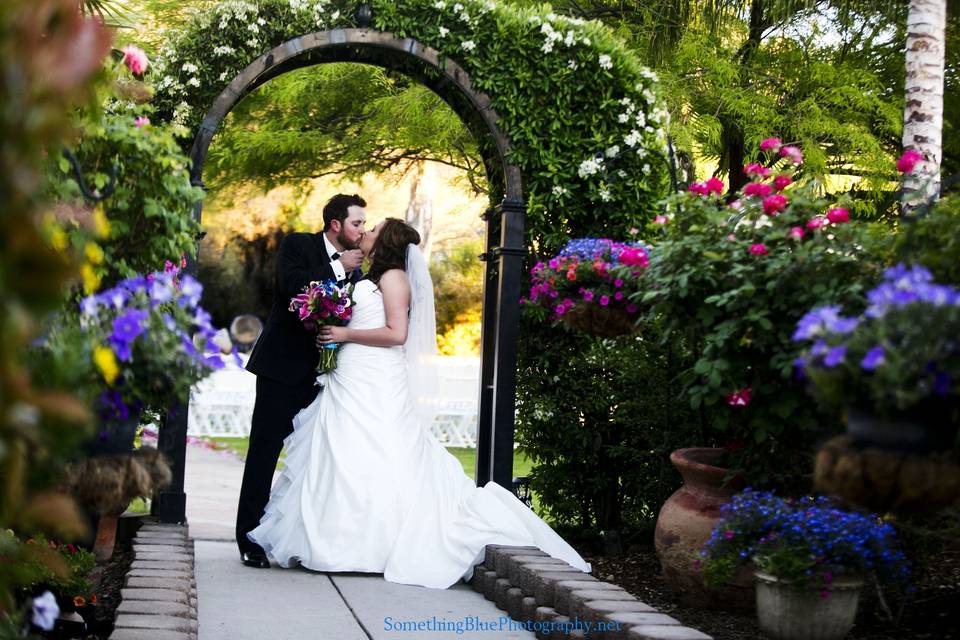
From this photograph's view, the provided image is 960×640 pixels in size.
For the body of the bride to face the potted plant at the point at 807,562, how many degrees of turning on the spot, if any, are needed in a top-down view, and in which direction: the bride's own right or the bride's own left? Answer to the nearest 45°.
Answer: approximately 135° to the bride's own left

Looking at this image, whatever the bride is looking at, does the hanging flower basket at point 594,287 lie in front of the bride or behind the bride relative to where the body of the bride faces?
behind

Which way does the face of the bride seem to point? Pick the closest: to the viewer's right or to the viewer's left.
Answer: to the viewer's left

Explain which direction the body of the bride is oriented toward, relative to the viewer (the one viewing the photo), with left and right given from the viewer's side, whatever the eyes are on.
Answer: facing to the left of the viewer

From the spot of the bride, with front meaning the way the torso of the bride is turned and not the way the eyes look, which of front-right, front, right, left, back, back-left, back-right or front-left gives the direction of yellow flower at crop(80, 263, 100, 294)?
left

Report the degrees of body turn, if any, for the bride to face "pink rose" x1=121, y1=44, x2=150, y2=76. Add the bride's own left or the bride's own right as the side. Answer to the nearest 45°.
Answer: approximately 45° to the bride's own left

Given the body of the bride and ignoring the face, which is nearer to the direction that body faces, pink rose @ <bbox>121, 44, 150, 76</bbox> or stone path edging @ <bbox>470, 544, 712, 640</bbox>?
the pink rose

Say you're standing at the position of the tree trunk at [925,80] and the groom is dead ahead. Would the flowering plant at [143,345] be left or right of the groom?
left

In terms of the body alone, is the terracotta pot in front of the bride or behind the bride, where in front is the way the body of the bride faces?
behind
